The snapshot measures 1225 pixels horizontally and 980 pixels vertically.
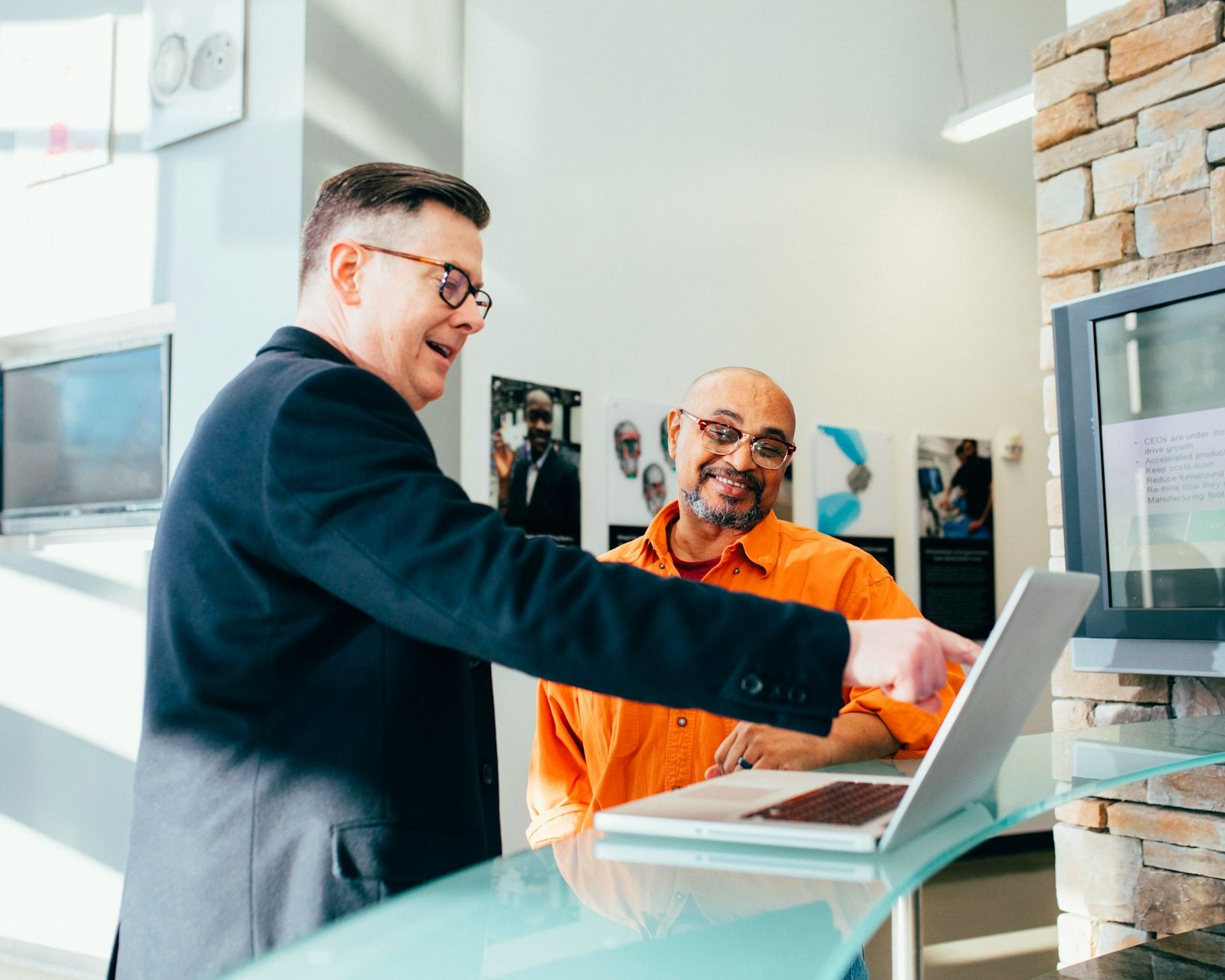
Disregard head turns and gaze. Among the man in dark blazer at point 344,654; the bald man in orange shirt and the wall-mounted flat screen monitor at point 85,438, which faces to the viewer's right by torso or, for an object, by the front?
the man in dark blazer

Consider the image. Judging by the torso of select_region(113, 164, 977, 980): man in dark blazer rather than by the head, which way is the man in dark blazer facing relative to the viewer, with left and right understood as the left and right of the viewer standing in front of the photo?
facing to the right of the viewer

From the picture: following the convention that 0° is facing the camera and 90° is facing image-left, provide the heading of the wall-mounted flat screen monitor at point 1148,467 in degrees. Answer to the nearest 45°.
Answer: approximately 45°

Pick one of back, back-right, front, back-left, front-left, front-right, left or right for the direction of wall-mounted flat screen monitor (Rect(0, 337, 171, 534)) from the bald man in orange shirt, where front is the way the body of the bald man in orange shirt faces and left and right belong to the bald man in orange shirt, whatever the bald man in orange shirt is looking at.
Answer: back-right

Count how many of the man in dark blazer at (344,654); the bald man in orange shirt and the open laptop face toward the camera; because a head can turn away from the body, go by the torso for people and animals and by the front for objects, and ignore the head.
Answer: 1

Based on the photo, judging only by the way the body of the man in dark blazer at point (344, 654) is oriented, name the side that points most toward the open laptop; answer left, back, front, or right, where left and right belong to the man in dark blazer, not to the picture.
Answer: front

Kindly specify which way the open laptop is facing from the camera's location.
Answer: facing away from the viewer and to the left of the viewer

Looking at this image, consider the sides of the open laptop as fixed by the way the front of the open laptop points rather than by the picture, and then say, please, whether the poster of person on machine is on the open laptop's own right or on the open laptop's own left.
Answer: on the open laptop's own right

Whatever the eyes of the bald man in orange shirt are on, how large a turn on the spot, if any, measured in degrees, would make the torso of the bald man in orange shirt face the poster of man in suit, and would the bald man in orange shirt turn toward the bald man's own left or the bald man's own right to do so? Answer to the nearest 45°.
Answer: approximately 180°

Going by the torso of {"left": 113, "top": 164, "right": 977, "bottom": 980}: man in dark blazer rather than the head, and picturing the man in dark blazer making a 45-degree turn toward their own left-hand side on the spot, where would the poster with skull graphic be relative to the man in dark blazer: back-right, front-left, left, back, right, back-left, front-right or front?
front-left

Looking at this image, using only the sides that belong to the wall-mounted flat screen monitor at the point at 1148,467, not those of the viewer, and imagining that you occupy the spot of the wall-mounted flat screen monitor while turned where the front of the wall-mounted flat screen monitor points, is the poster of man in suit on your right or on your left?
on your right

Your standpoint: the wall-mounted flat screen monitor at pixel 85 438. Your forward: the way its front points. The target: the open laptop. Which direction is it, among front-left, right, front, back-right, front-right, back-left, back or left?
front-left

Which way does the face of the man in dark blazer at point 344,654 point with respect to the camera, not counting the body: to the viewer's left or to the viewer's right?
to the viewer's right
